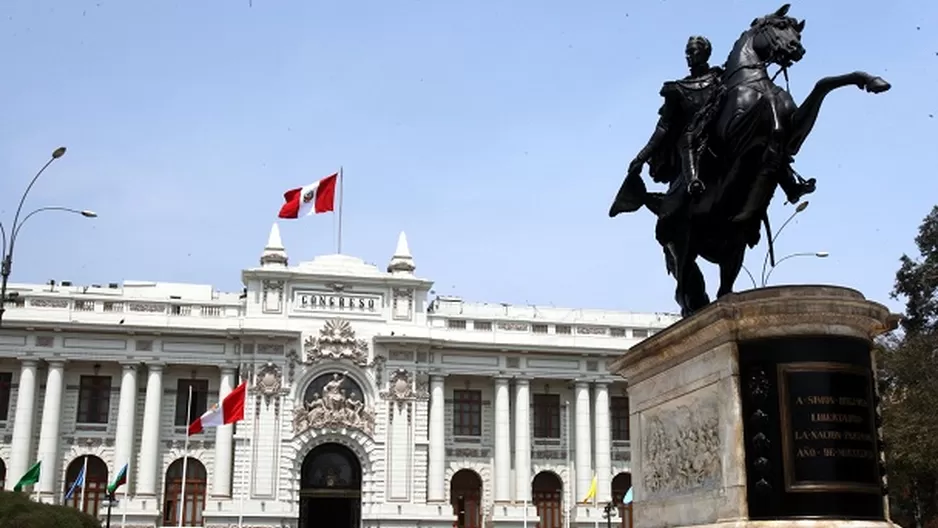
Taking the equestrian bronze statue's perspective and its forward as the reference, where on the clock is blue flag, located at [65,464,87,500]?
The blue flag is roughly at 6 o'clock from the equestrian bronze statue.

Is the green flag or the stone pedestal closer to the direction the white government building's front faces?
the stone pedestal

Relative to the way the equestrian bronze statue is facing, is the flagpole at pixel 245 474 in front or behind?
behind

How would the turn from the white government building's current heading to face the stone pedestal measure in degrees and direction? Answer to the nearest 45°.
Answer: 0° — it already faces it

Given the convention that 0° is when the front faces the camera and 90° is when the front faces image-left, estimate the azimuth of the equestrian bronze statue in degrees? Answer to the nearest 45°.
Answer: approximately 315°

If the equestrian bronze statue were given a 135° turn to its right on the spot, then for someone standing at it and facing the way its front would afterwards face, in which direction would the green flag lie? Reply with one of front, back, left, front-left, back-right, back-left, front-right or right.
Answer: front-right

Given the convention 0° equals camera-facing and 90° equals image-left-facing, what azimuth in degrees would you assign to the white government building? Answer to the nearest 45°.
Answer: approximately 0°
